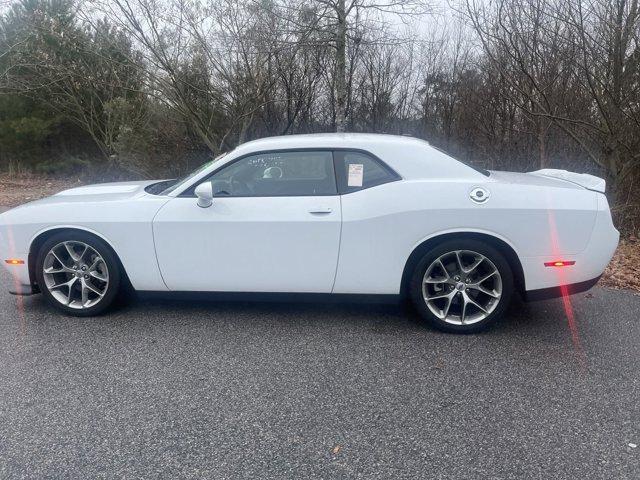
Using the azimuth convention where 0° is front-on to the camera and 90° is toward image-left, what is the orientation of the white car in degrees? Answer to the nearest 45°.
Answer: approximately 90°
